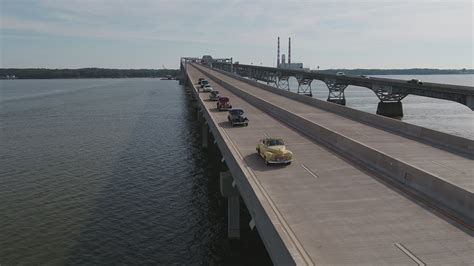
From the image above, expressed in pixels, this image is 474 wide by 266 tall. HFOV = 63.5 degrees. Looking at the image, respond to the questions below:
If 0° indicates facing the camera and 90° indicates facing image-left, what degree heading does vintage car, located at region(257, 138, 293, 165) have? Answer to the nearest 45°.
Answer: approximately 315°
